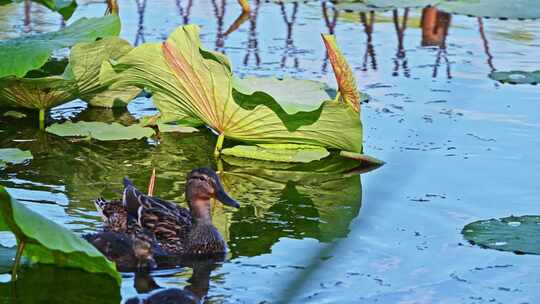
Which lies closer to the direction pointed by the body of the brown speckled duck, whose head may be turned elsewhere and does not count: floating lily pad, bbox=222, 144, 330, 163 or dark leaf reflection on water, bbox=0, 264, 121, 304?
the floating lily pad

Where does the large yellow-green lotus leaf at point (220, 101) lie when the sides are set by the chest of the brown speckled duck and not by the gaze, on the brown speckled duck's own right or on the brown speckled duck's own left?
on the brown speckled duck's own left

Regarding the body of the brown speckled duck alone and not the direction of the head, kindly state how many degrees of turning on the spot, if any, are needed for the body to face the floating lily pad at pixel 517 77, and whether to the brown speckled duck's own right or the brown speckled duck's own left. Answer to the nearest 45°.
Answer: approximately 45° to the brown speckled duck's own left

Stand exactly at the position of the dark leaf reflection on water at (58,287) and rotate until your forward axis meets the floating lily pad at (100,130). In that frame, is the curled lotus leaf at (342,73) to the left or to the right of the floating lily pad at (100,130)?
right

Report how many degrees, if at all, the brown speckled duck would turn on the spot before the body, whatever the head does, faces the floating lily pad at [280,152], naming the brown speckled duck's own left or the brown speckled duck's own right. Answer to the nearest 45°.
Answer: approximately 45° to the brown speckled duck's own left

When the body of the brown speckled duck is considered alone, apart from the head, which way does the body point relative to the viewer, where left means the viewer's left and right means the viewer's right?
facing to the right of the viewer

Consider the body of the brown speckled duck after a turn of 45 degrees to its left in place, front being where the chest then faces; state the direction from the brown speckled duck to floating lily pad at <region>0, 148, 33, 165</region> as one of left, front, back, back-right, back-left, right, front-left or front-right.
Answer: left

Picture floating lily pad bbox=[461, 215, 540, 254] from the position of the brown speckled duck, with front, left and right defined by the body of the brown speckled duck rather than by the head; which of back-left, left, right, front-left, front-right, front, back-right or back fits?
front

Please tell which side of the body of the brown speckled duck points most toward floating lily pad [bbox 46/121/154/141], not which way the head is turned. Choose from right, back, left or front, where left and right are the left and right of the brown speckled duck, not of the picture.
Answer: left

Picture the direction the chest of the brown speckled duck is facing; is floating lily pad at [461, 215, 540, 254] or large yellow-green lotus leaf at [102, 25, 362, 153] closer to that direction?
the floating lily pad

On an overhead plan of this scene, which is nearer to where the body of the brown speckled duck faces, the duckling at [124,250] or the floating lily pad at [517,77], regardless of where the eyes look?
the floating lily pad

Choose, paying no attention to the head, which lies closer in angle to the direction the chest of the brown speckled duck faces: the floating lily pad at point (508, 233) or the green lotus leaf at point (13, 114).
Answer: the floating lily pad

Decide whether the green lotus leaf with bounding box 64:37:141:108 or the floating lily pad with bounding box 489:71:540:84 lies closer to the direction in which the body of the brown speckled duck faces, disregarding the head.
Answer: the floating lily pad

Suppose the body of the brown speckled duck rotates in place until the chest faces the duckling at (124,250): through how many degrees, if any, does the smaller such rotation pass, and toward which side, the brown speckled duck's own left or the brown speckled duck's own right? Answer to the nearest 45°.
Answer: approximately 135° to the brown speckled duck's own right
